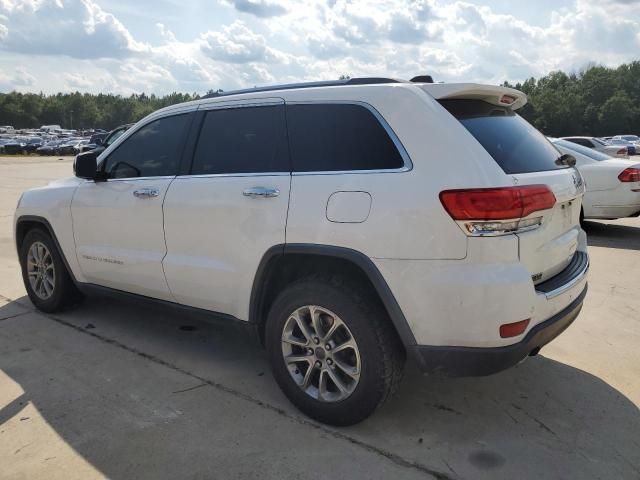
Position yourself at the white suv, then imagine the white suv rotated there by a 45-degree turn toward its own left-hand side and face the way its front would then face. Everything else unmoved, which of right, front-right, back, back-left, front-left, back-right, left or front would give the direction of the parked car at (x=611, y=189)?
back-right

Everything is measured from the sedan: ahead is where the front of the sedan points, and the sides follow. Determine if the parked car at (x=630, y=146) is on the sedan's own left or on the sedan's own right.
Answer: on the sedan's own right

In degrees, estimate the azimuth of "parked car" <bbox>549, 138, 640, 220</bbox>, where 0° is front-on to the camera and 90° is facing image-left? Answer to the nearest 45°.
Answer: approximately 135°

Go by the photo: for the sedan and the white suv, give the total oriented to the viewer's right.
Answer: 0

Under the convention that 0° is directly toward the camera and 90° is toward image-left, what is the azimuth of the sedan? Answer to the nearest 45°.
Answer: approximately 135°

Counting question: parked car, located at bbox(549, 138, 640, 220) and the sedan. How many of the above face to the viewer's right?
0

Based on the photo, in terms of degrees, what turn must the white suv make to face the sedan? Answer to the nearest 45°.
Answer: approximately 90° to its right

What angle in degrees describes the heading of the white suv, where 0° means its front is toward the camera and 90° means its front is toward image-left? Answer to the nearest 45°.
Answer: approximately 135°

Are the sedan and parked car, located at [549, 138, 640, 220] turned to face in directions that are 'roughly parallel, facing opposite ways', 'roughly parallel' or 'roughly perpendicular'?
roughly parallel
